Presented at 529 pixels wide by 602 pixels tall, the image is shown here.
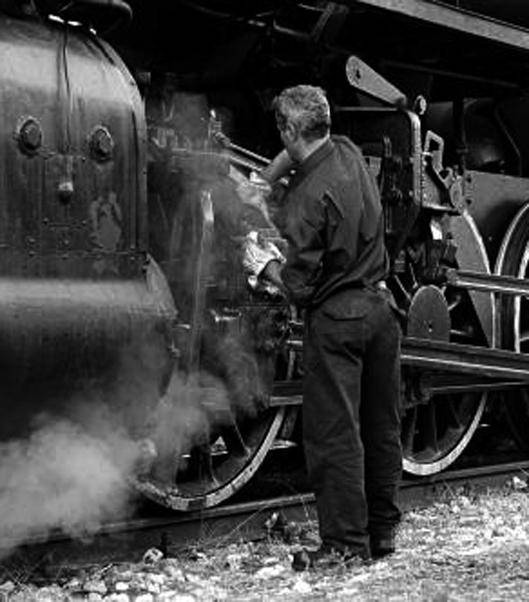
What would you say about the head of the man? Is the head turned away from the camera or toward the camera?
away from the camera

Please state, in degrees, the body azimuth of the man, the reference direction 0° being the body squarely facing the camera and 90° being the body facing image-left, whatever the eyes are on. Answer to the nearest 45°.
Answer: approximately 135°

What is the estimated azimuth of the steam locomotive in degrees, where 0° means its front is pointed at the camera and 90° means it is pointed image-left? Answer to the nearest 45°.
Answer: approximately 45°

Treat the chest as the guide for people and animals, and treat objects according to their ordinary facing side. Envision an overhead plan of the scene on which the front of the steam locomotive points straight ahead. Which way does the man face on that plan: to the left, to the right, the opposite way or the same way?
to the right
